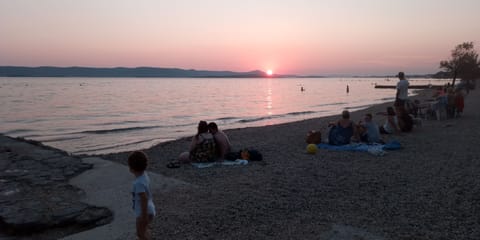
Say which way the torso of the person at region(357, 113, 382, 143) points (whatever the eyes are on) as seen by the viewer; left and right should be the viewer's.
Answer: facing away from the viewer and to the left of the viewer

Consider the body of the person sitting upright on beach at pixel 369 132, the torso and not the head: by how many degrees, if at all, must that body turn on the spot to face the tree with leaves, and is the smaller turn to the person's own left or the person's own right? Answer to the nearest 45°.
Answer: approximately 45° to the person's own right

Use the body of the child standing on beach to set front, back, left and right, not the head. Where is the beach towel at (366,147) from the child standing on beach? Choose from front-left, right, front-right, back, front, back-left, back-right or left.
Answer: back-right

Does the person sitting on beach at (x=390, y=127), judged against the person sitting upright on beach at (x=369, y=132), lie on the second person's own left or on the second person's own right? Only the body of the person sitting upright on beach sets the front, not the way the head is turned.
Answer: on the second person's own right

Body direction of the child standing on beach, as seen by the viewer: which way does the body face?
to the viewer's left

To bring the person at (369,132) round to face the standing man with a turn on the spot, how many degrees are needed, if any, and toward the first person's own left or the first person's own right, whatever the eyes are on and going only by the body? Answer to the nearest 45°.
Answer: approximately 45° to the first person's own right

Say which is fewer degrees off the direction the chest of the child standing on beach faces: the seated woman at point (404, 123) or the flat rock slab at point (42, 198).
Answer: the flat rock slab

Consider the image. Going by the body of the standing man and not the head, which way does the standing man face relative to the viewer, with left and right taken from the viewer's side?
facing away from the viewer and to the left of the viewer
